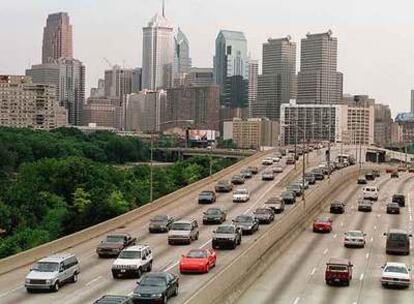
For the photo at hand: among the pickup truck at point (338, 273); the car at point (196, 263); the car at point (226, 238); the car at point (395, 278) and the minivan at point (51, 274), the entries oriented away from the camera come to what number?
2

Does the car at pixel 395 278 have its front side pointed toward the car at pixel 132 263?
no

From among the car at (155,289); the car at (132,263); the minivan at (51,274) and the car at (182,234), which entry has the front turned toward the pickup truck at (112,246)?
the car at (182,234)

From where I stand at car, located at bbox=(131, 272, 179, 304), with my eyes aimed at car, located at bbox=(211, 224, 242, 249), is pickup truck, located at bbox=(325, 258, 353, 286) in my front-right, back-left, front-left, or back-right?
front-right

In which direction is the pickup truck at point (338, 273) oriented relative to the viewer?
away from the camera

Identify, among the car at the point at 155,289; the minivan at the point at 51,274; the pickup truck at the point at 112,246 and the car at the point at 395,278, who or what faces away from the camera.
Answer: the car at the point at 395,278

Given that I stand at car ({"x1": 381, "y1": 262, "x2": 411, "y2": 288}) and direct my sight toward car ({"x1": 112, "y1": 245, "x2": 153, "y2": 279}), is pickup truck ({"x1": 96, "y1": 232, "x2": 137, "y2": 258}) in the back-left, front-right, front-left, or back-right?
front-right

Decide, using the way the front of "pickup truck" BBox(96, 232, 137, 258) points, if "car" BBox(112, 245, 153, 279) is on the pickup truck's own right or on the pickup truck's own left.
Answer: on the pickup truck's own left

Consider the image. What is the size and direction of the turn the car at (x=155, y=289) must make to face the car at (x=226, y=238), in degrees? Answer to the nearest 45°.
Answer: approximately 135° to its right

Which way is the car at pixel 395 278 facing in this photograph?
away from the camera

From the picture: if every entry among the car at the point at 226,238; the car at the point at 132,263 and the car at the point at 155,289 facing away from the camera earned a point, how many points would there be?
0

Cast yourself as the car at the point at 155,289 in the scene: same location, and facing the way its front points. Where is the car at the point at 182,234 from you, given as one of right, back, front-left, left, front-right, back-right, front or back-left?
back-right

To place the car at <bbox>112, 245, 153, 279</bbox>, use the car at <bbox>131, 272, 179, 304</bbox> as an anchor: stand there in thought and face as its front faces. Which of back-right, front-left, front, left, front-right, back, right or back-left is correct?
back-right

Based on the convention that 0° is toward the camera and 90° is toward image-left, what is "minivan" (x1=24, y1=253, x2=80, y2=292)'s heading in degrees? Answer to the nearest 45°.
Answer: approximately 45°

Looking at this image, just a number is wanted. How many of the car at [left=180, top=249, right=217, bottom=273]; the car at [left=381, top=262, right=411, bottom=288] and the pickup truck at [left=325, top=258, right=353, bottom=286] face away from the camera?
2

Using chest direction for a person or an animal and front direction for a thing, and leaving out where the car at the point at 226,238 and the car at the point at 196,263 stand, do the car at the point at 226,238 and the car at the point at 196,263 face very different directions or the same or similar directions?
same or similar directions

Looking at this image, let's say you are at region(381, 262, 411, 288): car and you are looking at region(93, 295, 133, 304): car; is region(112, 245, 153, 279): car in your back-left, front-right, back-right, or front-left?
front-right

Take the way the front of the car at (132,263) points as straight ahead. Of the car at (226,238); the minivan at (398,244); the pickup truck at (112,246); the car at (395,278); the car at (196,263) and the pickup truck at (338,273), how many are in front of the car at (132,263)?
0

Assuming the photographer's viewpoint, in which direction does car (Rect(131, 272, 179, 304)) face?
facing the viewer and to the left of the viewer

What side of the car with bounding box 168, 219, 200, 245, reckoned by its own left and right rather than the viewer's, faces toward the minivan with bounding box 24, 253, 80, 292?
front

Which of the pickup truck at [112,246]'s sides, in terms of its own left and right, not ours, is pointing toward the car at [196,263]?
left

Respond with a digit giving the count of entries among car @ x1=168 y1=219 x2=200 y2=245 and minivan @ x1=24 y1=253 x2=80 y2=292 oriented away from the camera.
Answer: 0
